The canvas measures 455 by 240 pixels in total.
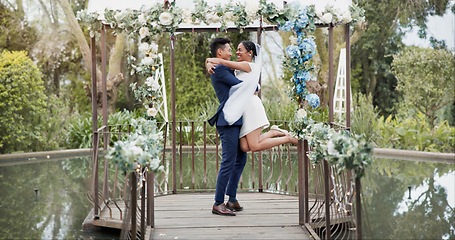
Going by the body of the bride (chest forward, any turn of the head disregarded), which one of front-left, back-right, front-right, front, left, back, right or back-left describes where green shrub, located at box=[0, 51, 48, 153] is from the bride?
front-right

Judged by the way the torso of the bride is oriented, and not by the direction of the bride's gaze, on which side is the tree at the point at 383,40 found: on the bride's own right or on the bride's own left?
on the bride's own right

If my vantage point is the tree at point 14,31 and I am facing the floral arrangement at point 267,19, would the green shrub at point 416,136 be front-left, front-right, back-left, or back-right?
front-left

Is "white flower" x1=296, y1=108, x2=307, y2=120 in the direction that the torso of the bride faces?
no

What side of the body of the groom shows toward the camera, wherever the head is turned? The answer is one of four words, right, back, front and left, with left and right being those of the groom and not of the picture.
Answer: right

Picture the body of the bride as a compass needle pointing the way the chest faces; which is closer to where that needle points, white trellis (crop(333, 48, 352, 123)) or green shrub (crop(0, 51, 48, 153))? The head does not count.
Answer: the green shrub

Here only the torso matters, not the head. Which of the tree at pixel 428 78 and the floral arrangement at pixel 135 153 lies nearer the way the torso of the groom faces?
the tree

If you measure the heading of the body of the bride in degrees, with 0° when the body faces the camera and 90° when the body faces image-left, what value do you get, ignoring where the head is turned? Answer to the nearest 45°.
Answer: approximately 90°

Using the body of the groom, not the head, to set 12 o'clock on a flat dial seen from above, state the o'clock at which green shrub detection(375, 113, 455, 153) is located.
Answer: The green shrub is roughly at 10 o'clock from the groom.

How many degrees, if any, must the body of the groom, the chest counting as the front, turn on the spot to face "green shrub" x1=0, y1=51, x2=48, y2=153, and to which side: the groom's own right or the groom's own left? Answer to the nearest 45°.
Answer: approximately 135° to the groom's own left

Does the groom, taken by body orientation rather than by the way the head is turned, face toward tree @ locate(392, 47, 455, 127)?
no

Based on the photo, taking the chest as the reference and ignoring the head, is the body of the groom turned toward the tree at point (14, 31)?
no
